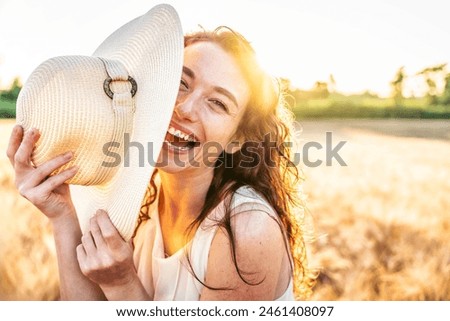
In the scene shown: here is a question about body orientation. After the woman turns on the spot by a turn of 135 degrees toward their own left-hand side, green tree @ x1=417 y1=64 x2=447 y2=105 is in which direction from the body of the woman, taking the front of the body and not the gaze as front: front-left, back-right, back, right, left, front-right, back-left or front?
front-left

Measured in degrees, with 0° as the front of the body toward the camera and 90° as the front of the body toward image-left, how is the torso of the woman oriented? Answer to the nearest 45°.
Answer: approximately 45°

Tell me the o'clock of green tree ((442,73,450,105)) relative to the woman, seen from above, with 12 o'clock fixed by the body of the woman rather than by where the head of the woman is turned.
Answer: The green tree is roughly at 6 o'clock from the woman.
